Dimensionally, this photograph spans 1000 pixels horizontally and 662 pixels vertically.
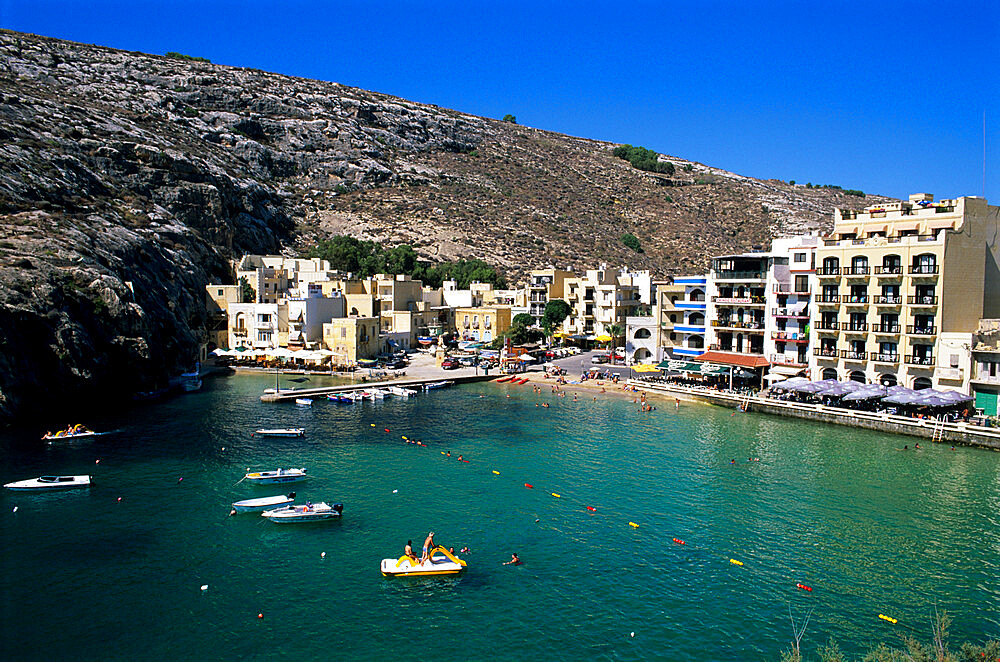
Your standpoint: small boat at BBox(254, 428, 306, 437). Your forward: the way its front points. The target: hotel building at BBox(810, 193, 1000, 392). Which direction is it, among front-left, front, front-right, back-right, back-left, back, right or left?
back

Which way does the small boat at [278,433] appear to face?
to the viewer's left

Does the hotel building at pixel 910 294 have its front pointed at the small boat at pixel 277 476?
yes

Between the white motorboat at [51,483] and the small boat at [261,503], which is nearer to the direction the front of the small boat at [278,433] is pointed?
the white motorboat

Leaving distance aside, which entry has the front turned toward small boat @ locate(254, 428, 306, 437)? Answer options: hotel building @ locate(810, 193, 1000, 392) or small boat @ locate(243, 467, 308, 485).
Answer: the hotel building

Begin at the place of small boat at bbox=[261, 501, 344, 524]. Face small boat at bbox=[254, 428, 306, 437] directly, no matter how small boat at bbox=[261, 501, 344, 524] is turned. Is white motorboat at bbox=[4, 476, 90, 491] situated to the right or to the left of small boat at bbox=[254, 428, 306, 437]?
left

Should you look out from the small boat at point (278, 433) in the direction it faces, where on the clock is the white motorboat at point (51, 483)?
The white motorboat is roughly at 11 o'clock from the small boat.

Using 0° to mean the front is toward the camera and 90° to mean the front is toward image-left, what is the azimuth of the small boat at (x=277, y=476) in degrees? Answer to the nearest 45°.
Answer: approximately 90°

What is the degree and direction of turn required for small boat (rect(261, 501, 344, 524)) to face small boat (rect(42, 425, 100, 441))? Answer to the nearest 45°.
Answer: approximately 45° to its right

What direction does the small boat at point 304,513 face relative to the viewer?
to the viewer's left

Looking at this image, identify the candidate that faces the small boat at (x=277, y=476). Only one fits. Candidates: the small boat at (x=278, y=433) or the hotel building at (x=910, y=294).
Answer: the hotel building
